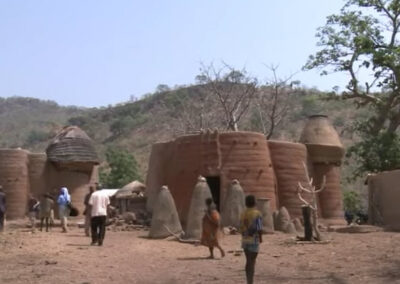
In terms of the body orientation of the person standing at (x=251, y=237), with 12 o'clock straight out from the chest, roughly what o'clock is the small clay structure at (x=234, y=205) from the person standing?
The small clay structure is roughly at 12 o'clock from the person standing.

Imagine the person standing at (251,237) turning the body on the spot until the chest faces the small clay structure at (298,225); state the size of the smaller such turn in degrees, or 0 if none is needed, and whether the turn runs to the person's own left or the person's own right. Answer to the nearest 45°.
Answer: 0° — they already face it

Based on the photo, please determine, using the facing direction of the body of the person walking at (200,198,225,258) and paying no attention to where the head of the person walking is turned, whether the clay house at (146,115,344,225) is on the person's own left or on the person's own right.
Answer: on the person's own right

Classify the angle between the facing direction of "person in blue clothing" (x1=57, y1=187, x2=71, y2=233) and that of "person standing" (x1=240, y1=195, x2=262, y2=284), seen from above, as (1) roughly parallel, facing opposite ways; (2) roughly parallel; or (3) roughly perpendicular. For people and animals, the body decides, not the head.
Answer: roughly parallel

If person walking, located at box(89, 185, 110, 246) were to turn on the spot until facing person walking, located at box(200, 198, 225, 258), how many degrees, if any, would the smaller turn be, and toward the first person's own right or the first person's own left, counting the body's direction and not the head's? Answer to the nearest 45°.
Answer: approximately 135° to the first person's own right

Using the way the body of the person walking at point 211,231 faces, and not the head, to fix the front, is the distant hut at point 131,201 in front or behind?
in front

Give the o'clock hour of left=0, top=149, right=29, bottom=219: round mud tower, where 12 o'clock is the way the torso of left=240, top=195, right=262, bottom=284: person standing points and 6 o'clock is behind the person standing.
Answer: The round mud tower is roughly at 11 o'clock from the person standing.

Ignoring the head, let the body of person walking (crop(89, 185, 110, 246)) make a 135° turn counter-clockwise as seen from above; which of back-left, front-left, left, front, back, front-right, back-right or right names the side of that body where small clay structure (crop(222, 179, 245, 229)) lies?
back

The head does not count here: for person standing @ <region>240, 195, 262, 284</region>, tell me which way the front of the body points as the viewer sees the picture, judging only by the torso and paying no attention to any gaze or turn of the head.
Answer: away from the camera

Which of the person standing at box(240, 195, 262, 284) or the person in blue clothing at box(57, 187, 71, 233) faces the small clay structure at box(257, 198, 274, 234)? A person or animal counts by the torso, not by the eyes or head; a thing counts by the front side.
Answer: the person standing

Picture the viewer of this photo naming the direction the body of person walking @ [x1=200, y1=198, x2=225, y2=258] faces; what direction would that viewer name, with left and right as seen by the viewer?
facing away from the viewer and to the left of the viewer

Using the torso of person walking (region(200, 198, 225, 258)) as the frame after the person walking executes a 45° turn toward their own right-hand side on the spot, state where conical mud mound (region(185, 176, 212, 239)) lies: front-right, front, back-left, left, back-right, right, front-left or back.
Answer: front

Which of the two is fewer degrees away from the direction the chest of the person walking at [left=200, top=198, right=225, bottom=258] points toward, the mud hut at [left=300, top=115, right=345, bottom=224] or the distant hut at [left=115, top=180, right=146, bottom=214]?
the distant hut
